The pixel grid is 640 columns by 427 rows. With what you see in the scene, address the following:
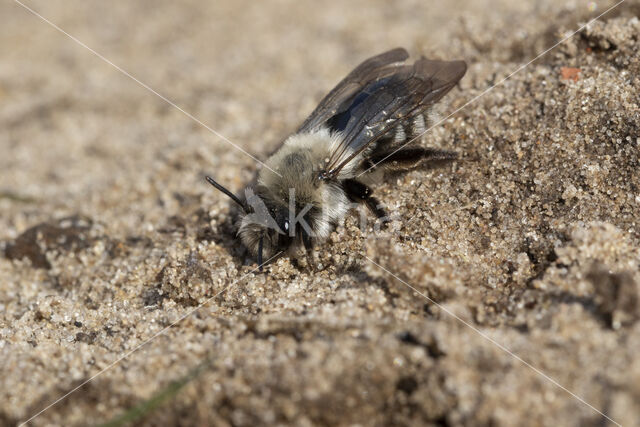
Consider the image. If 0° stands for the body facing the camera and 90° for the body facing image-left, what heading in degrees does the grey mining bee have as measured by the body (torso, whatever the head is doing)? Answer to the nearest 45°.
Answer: approximately 45°
